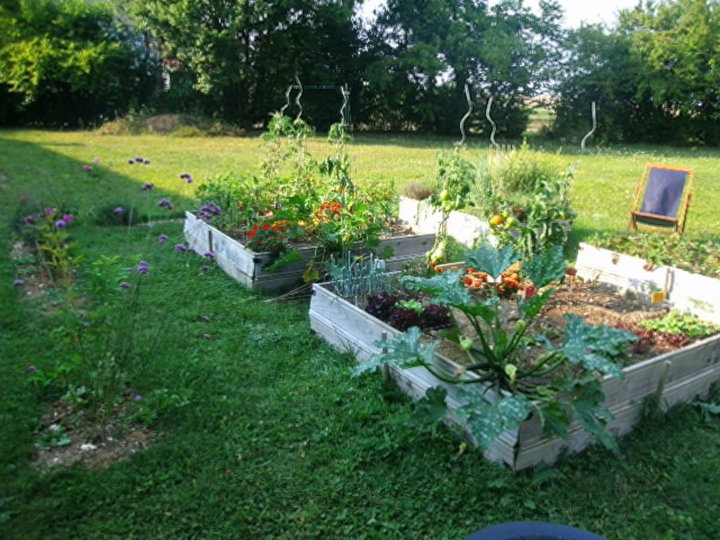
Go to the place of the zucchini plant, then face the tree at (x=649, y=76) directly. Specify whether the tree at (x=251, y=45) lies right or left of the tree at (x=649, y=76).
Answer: left

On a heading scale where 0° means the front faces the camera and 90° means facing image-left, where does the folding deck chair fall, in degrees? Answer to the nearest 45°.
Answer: approximately 45°

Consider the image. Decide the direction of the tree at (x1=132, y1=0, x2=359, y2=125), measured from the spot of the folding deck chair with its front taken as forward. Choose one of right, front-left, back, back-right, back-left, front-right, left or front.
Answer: right

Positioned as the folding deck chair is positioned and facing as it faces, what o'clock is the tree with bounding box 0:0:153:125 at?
The tree is roughly at 2 o'clock from the folding deck chair.

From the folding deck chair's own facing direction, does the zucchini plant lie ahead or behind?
ahead

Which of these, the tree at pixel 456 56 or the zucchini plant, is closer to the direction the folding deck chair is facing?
the zucchini plant

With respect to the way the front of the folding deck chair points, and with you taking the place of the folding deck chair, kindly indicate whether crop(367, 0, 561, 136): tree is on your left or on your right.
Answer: on your right

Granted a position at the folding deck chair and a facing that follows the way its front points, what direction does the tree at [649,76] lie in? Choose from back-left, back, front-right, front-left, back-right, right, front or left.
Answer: back-right
